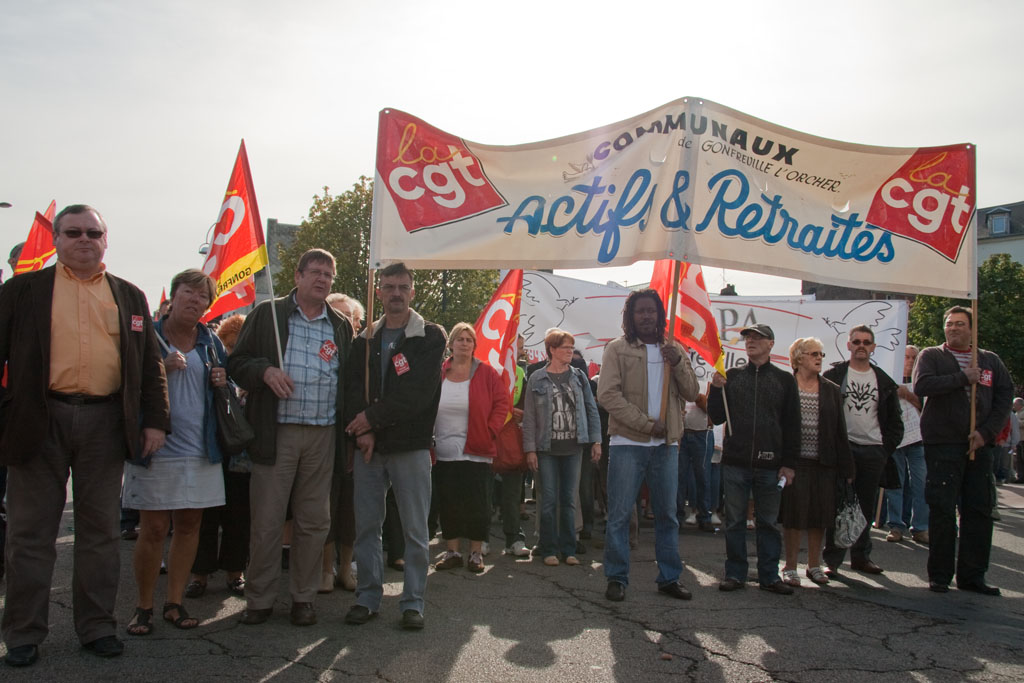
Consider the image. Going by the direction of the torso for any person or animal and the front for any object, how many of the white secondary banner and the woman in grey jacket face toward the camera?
2

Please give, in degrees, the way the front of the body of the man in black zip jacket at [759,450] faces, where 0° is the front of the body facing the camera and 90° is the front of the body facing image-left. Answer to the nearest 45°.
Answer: approximately 0°

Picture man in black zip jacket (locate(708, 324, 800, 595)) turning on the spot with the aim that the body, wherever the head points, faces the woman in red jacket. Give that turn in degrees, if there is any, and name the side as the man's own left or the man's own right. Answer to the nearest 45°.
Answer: approximately 90° to the man's own right

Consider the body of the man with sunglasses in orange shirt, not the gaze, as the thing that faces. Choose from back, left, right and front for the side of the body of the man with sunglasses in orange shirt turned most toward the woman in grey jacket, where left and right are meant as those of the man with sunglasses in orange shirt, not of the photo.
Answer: left

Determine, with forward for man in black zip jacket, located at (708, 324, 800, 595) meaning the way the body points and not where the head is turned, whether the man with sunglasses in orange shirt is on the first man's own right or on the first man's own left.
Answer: on the first man's own right

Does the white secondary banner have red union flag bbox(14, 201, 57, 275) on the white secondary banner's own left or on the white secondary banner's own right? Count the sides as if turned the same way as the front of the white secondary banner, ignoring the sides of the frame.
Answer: on the white secondary banner's own right

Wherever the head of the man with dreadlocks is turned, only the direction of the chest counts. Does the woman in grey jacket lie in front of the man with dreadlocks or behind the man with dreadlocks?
behind
